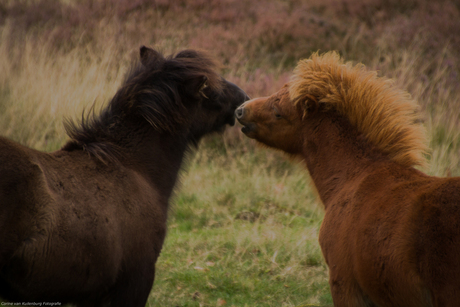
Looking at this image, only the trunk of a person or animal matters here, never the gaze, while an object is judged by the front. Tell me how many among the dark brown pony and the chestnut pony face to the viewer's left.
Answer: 1

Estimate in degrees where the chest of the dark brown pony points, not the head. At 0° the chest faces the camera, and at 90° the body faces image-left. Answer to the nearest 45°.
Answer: approximately 225°

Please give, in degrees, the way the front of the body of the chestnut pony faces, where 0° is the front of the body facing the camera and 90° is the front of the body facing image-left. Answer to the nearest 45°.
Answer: approximately 90°

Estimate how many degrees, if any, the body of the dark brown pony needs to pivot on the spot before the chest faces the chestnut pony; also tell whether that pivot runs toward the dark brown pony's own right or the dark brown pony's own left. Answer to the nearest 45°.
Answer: approximately 45° to the dark brown pony's own right

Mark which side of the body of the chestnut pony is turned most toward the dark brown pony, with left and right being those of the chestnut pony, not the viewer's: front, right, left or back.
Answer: front
